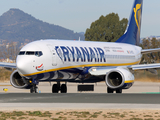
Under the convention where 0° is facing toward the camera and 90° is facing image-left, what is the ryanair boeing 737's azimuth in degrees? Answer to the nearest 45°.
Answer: approximately 45°
